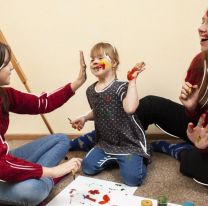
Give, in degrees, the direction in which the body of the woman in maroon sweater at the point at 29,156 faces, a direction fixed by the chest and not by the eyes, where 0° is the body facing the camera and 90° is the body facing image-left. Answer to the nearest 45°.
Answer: approximately 270°
